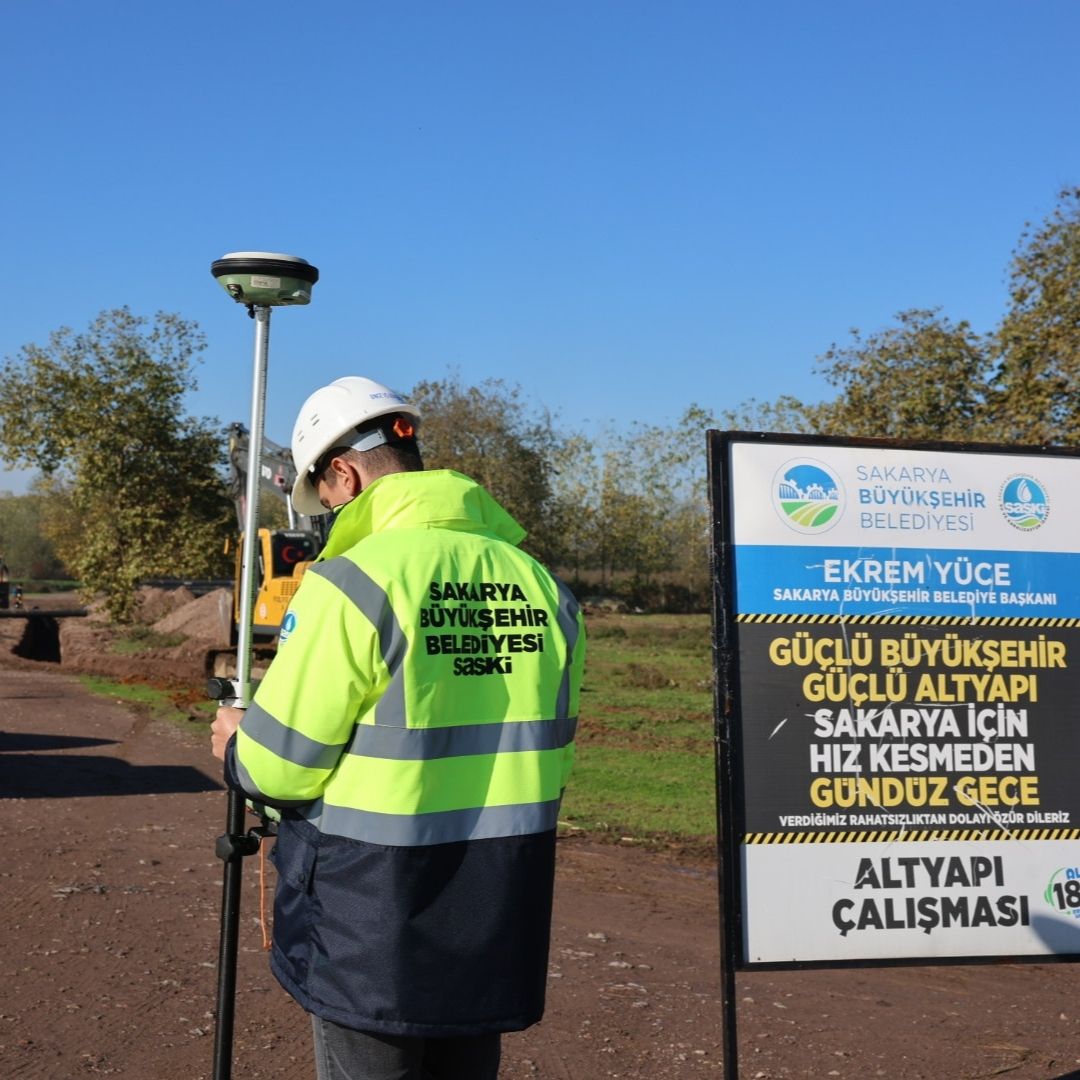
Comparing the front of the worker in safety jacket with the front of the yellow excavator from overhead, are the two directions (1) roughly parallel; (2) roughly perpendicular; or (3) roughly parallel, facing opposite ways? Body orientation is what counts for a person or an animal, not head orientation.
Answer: roughly perpendicular

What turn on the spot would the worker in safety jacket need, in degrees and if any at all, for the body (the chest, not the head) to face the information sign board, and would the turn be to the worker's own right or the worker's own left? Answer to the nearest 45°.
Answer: approximately 90° to the worker's own right

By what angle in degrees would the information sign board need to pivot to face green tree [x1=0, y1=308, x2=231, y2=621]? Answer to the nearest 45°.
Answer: approximately 135° to its right

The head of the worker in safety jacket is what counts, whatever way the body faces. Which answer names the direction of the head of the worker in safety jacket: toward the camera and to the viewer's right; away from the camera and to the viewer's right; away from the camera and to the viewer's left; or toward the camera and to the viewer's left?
away from the camera and to the viewer's left

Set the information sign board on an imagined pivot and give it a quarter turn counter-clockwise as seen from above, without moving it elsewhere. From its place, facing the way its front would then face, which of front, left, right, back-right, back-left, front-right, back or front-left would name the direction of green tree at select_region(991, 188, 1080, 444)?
left

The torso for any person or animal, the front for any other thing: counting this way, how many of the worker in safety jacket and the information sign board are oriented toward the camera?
1

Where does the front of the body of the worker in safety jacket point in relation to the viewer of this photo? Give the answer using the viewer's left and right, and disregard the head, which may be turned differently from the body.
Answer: facing away from the viewer and to the left of the viewer

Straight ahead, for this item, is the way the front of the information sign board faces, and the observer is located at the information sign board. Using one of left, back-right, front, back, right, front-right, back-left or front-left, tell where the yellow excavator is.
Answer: back-right
